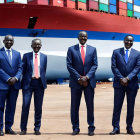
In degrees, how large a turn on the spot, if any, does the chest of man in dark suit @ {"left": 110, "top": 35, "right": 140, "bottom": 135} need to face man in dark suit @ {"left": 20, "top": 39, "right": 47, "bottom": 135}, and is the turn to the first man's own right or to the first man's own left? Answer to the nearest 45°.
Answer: approximately 90° to the first man's own right

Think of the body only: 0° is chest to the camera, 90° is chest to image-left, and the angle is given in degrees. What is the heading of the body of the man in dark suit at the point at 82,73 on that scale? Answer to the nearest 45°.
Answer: approximately 0°

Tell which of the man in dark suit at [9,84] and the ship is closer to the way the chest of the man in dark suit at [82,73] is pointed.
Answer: the man in dark suit

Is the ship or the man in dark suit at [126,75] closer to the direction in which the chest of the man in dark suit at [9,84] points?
the man in dark suit

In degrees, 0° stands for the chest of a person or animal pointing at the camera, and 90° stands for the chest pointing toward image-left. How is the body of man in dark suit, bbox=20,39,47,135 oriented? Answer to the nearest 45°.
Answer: approximately 0°

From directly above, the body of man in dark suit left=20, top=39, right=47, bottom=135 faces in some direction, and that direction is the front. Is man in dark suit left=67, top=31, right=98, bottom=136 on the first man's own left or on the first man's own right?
on the first man's own left
